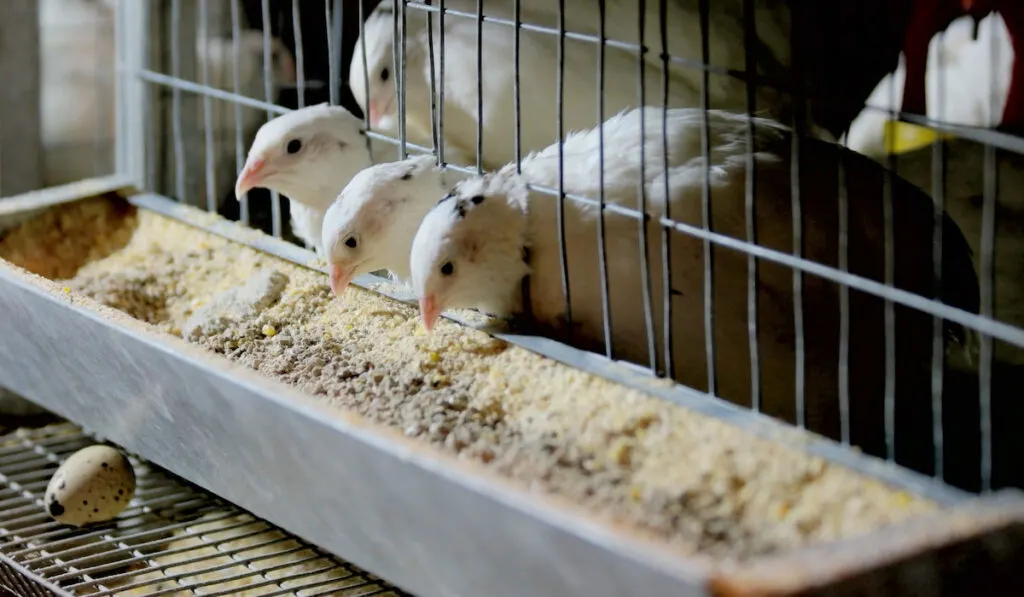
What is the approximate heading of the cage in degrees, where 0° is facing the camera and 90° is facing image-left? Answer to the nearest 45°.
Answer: approximately 45°
